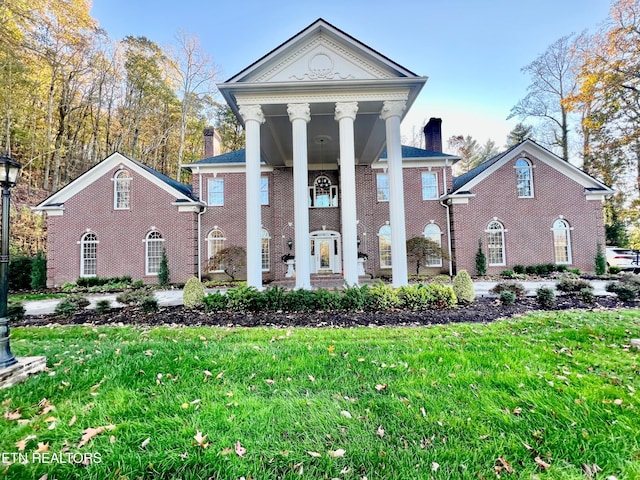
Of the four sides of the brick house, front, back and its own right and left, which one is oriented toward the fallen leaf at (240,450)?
front

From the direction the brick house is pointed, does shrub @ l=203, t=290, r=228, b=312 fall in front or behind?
in front

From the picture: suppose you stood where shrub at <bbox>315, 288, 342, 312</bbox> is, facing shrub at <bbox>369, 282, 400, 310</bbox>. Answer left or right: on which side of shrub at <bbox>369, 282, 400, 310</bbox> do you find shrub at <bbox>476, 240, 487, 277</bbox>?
left

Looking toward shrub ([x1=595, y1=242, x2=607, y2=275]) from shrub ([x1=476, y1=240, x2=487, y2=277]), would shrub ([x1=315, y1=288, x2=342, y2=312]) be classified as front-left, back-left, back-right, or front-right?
back-right

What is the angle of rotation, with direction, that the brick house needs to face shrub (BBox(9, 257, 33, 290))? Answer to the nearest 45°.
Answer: approximately 90° to its right

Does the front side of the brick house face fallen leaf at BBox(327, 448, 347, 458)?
yes

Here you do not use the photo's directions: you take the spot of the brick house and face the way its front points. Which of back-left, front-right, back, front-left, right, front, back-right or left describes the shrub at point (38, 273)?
right

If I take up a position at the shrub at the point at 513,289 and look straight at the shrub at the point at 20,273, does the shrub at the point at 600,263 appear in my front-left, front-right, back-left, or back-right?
back-right

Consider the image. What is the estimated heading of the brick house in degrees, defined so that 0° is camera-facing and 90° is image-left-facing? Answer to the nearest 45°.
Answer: approximately 0°

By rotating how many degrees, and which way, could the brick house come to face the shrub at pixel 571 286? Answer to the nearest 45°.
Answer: approximately 45° to its left

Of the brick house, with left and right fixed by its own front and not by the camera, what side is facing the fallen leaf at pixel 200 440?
front

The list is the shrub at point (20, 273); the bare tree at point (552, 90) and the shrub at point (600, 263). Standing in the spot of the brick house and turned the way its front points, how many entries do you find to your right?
1
